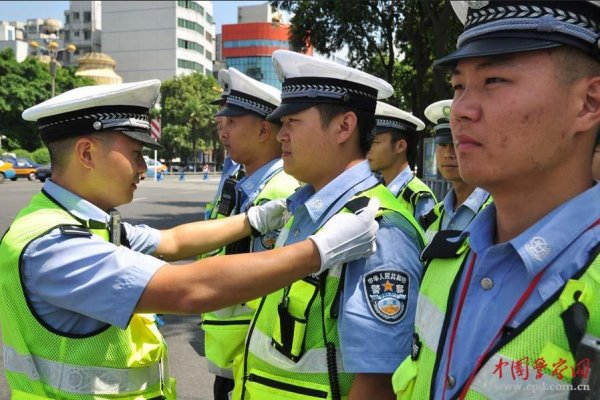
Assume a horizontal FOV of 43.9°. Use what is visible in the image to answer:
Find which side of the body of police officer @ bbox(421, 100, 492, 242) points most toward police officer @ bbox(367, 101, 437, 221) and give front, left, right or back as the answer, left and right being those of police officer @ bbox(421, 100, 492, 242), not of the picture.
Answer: right

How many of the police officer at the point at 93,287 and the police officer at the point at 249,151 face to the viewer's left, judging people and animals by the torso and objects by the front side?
1

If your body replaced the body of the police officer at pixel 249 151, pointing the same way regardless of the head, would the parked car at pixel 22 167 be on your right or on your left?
on your right

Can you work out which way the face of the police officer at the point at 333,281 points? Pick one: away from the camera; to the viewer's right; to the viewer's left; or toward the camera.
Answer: to the viewer's left

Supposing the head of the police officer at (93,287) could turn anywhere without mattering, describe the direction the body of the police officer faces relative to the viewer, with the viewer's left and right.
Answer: facing to the right of the viewer

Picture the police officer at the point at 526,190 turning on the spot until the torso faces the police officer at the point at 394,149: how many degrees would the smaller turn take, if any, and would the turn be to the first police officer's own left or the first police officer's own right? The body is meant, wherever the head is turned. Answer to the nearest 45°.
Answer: approximately 135° to the first police officer's own right

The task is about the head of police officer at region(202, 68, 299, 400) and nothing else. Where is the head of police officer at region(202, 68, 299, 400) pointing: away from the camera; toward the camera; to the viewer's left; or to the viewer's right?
to the viewer's left

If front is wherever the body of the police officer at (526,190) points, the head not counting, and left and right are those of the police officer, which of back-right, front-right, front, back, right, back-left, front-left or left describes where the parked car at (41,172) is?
right

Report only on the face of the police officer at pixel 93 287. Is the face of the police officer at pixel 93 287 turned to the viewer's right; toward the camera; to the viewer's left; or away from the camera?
to the viewer's right

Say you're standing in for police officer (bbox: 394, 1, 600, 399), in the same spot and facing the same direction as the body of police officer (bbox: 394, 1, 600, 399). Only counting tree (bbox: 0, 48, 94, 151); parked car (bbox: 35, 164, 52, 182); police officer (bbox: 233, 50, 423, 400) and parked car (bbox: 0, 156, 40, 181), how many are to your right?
4

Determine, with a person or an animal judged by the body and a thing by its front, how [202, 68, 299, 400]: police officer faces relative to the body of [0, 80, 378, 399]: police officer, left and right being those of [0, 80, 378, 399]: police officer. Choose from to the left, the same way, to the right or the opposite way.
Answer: the opposite way

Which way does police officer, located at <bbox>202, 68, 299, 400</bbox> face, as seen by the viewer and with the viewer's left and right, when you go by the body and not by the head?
facing to the left of the viewer

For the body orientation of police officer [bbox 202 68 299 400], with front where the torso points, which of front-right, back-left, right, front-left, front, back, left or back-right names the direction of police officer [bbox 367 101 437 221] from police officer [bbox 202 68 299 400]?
back-right
